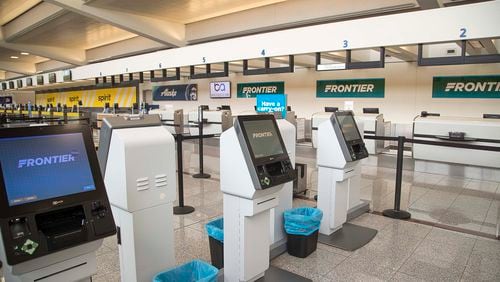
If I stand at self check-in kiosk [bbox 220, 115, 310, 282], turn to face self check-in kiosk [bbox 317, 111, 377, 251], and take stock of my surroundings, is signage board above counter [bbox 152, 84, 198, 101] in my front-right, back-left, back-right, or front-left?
front-left

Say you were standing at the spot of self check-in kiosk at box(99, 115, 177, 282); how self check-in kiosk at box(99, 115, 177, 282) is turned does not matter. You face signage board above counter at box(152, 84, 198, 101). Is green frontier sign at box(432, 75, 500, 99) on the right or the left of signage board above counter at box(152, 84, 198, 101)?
right

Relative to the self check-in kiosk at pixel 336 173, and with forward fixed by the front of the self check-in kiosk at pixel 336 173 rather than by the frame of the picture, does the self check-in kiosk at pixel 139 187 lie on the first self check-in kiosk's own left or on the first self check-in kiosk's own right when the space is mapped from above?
on the first self check-in kiosk's own right

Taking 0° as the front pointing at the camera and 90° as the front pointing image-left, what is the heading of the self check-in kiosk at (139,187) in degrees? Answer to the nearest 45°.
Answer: approximately 135°

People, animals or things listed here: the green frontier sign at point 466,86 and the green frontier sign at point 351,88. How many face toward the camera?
2

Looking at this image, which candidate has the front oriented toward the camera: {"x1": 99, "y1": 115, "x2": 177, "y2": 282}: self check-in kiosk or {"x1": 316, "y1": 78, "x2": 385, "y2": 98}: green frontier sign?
the green frontier sign

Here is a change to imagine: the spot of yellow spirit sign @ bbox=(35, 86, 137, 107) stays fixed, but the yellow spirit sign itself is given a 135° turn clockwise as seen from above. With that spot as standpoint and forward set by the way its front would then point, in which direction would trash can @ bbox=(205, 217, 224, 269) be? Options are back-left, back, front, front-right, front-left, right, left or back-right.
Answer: back

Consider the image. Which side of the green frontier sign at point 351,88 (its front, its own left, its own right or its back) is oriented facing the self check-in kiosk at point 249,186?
front

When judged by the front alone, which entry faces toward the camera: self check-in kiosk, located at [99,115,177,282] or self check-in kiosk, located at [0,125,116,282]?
self check-in kiosk, located at [0,125,116,282]

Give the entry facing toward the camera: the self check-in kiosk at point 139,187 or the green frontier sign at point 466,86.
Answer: the green frontier sign

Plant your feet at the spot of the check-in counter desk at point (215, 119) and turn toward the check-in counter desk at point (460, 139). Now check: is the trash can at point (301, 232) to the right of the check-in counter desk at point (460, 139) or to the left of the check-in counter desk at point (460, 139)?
right

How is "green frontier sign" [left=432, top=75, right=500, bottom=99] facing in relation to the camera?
toward the camera

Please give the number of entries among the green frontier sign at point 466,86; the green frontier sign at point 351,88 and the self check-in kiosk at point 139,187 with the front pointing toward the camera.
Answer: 2

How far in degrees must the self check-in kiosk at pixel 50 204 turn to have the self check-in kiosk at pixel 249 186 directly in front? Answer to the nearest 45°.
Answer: approximately 90° to its left

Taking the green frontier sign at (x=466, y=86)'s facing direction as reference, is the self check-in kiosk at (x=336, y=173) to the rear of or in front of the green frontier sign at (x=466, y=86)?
in front
